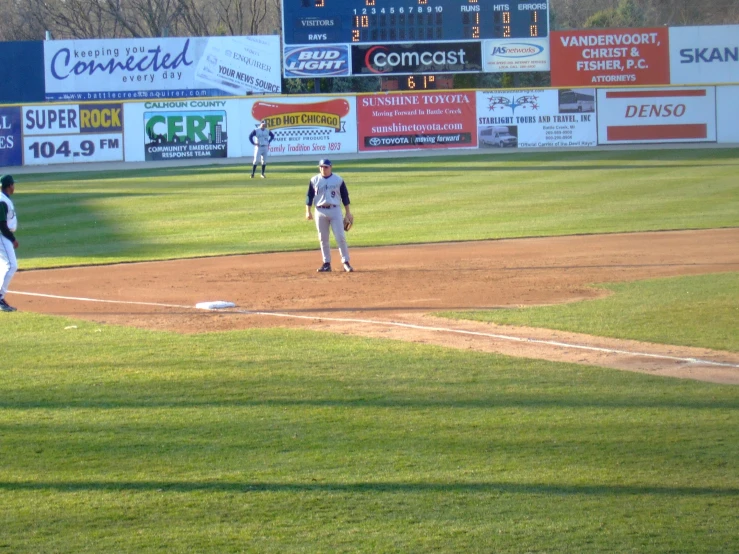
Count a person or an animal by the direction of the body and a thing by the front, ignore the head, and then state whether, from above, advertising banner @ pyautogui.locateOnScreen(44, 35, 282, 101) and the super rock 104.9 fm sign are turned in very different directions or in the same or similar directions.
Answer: same or similar directions

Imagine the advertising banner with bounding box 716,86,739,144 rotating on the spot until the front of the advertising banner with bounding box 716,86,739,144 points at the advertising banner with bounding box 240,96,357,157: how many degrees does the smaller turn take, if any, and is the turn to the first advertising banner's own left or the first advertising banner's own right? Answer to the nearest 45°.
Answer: approximately 90° to the first advertising banner's own right

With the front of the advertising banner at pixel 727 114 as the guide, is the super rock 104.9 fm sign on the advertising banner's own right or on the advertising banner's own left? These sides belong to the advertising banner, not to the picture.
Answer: on the advertising banner's own right

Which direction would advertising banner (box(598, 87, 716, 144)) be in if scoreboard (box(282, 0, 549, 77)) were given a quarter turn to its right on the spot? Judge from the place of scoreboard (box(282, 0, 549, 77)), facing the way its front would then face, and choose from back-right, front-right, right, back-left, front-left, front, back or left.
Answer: back

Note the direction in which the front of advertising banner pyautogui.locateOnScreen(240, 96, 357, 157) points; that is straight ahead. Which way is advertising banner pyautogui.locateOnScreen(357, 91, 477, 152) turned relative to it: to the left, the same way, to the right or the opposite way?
the same way

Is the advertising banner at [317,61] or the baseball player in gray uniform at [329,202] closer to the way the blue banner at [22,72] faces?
the baseball player in gray uniform

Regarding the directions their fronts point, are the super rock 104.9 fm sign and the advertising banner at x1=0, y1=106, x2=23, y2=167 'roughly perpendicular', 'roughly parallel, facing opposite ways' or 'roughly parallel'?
roughly parallel

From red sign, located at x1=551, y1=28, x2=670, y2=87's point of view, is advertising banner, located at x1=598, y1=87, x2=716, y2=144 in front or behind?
in front

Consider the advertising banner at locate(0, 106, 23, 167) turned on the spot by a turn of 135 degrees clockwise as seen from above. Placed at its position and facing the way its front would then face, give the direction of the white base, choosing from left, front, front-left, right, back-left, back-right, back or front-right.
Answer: back-left

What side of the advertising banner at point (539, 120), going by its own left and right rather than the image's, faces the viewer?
front

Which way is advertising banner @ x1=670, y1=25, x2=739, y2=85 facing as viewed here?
toward the camera

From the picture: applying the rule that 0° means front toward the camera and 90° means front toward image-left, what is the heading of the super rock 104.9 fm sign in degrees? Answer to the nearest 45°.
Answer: approximately 0°

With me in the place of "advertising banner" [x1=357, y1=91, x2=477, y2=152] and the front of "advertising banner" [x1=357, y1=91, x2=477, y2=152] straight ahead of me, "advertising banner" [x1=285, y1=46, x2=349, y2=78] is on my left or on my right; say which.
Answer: on my right

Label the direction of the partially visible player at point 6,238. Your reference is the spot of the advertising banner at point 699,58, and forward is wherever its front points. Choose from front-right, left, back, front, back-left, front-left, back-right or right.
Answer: front

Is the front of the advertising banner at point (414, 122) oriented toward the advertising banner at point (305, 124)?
no

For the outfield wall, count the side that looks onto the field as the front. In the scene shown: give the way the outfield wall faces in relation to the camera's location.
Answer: facing the viewer

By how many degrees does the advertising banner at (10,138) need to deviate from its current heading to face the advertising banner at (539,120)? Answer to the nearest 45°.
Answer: approximately 90° to its left

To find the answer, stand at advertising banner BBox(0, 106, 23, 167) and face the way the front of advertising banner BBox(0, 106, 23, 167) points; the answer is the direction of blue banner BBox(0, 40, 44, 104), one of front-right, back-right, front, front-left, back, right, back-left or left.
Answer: back
